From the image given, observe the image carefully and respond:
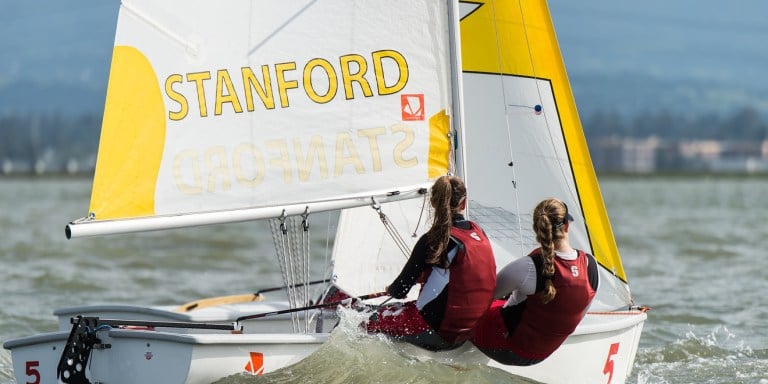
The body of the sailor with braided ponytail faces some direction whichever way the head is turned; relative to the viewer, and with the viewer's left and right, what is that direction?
facing away from the viewer and to the left of the viewer

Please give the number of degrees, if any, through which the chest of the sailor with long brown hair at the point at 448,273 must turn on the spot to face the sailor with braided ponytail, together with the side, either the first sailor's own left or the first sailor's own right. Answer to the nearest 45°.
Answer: approximately 135° to the first sailor's own right

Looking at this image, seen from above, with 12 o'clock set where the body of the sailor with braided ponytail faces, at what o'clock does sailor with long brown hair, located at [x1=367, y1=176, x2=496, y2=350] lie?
The sailor with long brown hair is roughly at 10 o'clock from the sailor with braided ponytail.

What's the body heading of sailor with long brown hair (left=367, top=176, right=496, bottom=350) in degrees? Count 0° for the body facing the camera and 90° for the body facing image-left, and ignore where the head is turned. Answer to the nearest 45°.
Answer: approximately 135°
